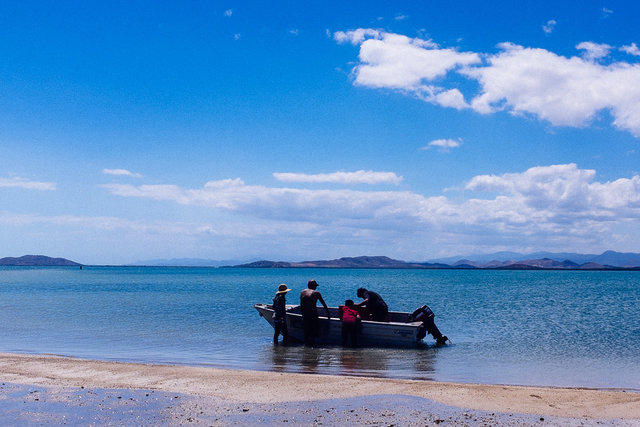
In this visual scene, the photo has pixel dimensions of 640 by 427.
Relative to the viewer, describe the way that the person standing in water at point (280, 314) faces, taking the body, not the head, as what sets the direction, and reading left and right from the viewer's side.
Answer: facing away from the viewer and to the right of the viewer

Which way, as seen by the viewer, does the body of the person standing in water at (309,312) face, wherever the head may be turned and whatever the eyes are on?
away from the camera

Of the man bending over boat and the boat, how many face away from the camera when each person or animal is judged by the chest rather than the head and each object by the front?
0

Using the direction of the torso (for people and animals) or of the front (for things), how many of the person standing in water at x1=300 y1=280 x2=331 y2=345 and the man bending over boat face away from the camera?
1

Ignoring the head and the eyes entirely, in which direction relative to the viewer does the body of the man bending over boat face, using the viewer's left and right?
facing to the left of the viewer

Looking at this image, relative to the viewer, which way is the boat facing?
to the viewer's left
